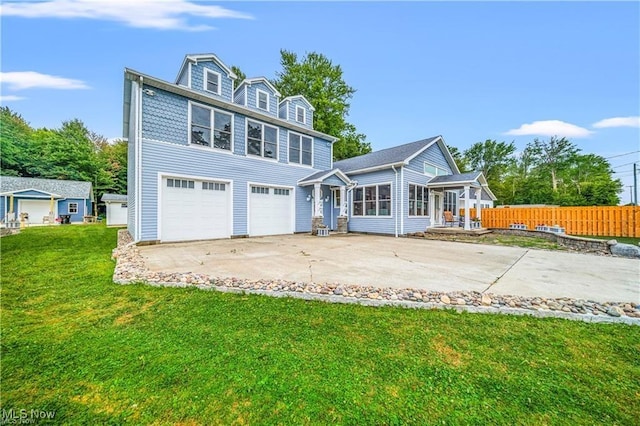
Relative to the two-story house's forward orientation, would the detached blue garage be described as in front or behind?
behind

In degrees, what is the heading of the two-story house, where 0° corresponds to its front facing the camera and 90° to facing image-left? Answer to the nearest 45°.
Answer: approximately 315°

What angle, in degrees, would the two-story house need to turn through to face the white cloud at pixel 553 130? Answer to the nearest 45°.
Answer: approximately 90° to its left

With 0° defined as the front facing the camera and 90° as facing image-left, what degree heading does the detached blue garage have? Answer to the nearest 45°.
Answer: approximately 0°

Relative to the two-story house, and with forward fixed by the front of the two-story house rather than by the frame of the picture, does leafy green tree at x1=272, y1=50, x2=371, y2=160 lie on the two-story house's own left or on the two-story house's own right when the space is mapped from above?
on the two-story house's own left
